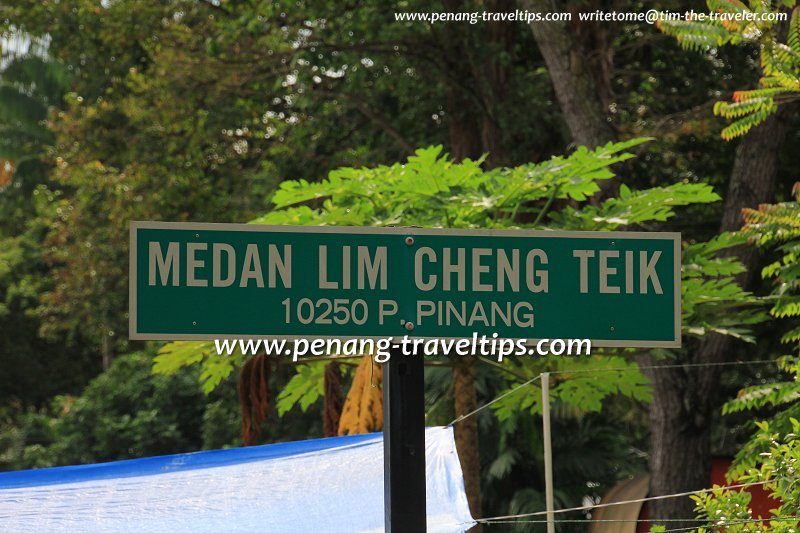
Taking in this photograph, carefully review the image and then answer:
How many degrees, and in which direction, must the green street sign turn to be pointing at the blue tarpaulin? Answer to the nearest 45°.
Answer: approximately 180°

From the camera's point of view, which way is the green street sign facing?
toward the camera
